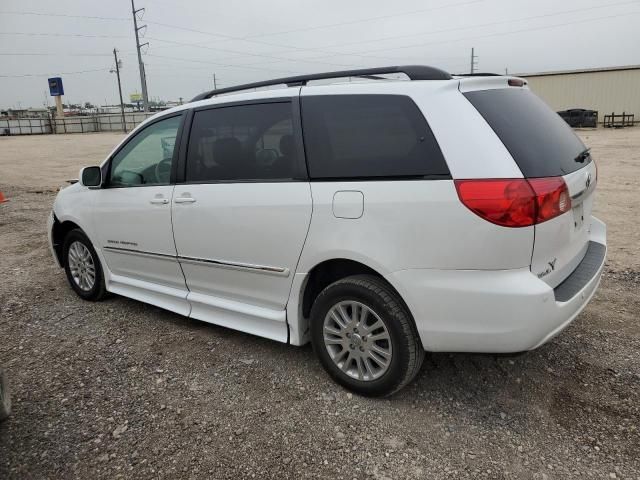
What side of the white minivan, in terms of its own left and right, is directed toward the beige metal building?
right

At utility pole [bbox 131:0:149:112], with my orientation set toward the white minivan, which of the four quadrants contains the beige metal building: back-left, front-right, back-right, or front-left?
front-left

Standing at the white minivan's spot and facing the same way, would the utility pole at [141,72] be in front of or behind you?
in front

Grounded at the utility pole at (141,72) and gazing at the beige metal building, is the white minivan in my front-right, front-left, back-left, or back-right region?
front-right

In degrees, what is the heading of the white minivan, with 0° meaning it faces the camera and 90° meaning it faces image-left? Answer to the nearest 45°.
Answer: approximately 135°

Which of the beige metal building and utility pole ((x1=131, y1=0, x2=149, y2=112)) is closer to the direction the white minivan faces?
the utility pole
